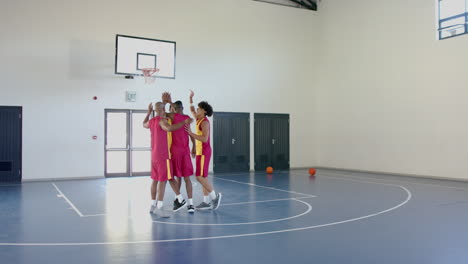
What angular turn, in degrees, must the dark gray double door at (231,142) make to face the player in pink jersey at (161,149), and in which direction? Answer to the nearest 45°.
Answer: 0° — it already faces them

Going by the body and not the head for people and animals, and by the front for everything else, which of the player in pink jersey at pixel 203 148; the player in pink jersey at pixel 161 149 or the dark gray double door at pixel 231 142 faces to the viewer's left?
the player in pink jersey at pixel 203 148

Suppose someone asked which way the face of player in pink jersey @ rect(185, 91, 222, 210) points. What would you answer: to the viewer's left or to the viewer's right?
to the viewer's left

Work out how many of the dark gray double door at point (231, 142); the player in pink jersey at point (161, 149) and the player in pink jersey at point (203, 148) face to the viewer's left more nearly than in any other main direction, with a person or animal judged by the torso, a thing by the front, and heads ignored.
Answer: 1

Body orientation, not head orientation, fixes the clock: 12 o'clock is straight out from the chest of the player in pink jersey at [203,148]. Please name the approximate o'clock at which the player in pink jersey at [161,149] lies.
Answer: the player in pink jersey at [161,149] is roughly at 11 o'clock from the player in pink jersey at [203,148].

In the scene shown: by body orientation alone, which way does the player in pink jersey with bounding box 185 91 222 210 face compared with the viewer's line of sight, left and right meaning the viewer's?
facing to the left of the viewer

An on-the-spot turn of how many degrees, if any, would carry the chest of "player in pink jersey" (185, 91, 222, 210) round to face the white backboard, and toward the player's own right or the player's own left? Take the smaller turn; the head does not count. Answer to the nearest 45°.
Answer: approximately 90° to the player's own right

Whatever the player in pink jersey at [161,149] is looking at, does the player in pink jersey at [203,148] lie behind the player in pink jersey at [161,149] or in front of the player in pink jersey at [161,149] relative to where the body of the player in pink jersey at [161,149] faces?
in front

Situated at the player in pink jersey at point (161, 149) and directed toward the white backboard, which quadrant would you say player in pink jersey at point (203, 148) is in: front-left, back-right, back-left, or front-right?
front-right

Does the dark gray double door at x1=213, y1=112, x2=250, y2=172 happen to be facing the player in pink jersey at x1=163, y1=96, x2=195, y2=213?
yes

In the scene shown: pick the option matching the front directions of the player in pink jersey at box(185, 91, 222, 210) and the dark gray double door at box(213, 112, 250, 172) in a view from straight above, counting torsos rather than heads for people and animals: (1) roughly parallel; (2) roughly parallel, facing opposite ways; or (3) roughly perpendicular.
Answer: roughly perpendicular

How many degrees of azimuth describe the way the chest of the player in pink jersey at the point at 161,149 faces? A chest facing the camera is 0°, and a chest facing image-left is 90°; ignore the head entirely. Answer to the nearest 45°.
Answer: approximately 225°

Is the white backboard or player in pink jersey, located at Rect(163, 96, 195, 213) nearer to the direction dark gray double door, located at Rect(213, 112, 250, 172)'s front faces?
the player in pink jersey

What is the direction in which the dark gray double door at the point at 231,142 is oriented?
toward the camera

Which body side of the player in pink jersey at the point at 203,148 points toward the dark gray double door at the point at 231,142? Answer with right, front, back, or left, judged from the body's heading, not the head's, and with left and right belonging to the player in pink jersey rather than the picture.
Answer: right
